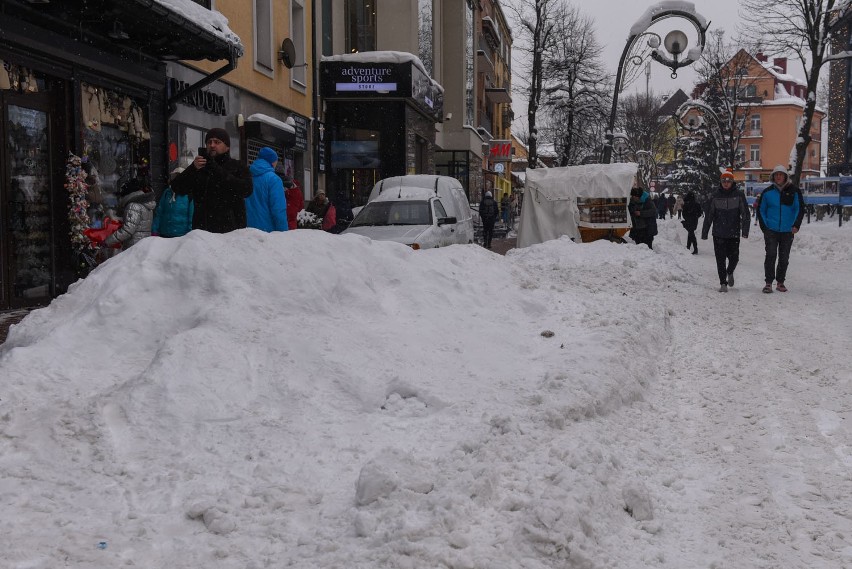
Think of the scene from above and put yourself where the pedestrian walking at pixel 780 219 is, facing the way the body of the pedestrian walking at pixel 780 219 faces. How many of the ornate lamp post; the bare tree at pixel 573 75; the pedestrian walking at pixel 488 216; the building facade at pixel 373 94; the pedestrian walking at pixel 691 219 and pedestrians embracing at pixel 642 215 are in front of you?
0

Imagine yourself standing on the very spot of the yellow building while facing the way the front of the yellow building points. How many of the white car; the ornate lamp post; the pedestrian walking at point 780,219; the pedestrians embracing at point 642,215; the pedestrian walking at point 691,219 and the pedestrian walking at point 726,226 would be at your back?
0

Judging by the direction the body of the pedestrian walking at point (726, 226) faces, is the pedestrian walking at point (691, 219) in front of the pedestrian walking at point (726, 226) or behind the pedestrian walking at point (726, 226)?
behind

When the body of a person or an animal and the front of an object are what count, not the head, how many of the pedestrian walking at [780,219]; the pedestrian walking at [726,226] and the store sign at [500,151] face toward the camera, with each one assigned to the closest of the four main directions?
3

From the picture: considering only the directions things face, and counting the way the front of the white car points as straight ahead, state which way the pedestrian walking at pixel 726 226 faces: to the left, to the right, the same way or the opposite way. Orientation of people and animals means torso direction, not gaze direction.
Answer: the same way

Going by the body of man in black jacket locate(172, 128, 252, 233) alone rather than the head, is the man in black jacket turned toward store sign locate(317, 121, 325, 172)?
no

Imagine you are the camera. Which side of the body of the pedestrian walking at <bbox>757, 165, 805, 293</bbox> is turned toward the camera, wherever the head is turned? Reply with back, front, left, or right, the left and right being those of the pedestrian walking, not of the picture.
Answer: front

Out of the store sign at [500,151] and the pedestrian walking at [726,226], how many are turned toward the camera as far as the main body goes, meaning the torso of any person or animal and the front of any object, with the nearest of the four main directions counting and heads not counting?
2

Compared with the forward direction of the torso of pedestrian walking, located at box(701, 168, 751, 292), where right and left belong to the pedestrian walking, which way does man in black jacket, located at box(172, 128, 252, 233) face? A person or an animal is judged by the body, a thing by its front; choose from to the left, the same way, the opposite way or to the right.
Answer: the same way

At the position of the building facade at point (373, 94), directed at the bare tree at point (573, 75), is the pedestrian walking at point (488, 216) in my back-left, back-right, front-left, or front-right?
front-right

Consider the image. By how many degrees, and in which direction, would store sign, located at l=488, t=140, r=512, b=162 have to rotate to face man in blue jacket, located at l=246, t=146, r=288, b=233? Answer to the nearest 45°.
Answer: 0° — it already faces them

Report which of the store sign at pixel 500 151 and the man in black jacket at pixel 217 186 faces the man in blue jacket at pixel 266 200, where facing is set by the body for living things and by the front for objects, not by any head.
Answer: the store sign

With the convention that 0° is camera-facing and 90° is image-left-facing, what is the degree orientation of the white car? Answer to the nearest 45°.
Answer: approximately 45°

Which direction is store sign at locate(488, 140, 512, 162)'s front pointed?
toward the camera

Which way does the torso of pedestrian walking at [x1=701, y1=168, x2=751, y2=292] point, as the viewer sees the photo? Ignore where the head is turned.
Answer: toward the camera

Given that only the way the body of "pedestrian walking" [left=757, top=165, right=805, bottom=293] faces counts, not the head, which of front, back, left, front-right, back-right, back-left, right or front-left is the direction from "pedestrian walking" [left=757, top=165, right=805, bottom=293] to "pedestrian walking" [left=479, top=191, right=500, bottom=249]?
back-right

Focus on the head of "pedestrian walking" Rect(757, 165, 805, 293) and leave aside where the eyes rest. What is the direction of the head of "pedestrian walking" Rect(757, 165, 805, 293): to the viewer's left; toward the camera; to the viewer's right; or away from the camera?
toward the camera

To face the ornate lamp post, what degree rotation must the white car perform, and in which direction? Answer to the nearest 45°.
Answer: approximately 180°
